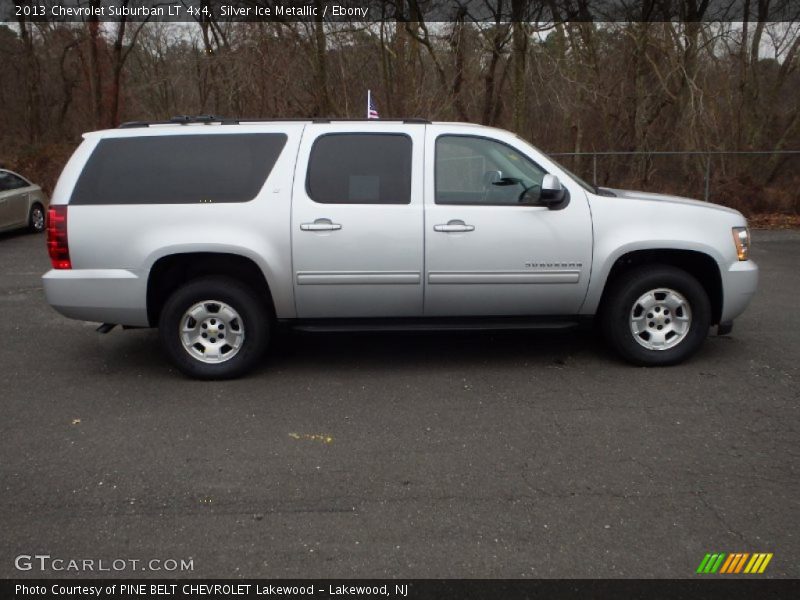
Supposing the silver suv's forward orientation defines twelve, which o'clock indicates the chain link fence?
The chain link fence is roughly at 10 o'clock from the silver suv.

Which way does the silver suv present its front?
to the viewer's right
